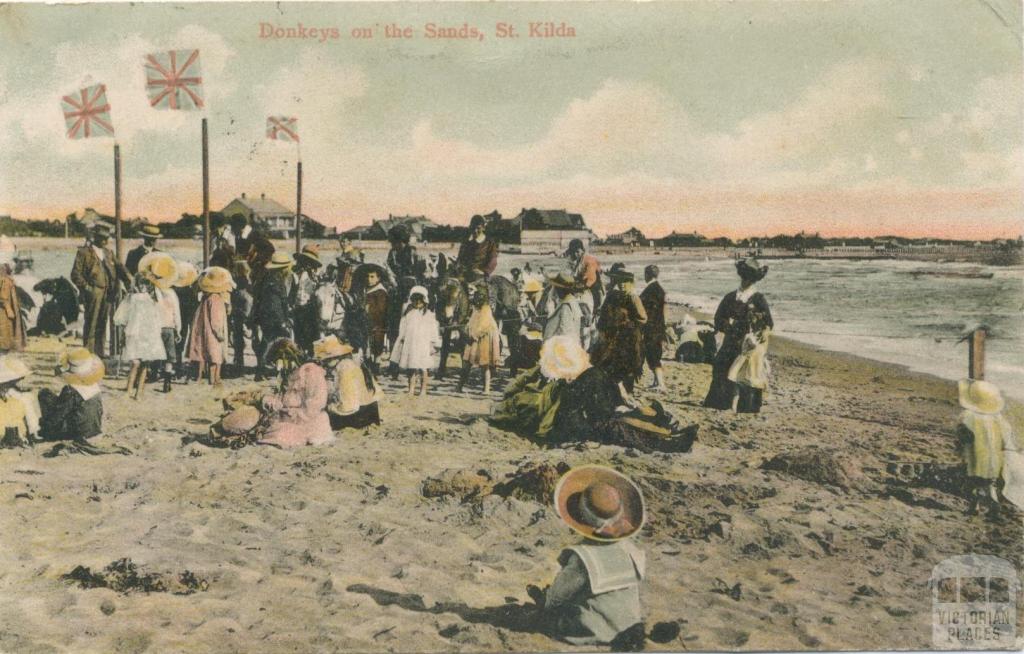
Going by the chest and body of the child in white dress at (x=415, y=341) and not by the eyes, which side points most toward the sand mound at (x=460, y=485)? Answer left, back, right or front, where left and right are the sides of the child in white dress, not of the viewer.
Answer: front

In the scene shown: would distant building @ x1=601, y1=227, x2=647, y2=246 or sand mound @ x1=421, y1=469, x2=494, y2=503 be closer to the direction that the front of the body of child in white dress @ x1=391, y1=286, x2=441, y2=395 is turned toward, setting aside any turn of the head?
the sand mound

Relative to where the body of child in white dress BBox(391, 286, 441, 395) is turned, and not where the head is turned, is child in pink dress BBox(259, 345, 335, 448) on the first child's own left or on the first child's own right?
on the first child's own right
